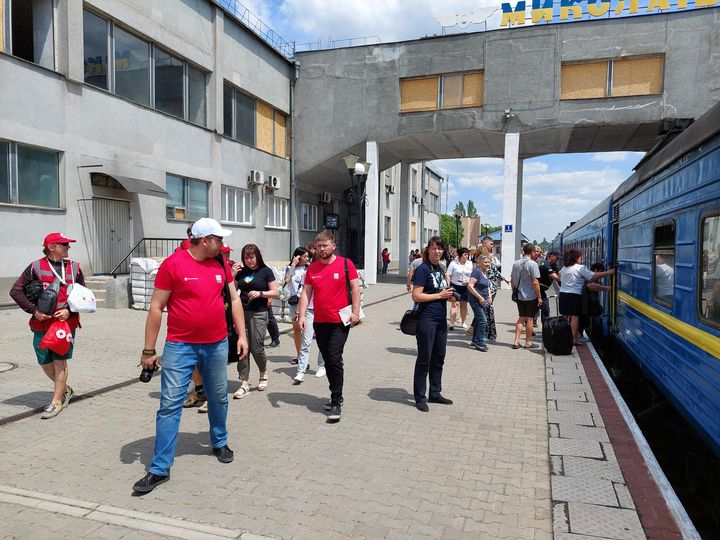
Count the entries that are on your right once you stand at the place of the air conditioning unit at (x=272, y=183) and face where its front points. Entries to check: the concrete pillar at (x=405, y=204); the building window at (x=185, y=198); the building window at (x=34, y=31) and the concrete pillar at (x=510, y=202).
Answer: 2

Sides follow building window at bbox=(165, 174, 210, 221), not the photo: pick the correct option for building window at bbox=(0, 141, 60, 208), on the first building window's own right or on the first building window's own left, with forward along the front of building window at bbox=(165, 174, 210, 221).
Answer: on the first building window's own right

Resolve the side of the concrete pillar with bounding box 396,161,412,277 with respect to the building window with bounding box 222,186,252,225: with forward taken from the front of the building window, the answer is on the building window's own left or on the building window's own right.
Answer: on the building window's own left

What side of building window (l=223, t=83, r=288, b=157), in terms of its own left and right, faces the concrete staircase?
right

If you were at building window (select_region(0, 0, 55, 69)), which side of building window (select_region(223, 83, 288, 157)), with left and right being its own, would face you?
right

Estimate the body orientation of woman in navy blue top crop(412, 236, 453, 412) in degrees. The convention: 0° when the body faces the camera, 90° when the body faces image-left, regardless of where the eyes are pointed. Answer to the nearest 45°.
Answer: approximately 315°

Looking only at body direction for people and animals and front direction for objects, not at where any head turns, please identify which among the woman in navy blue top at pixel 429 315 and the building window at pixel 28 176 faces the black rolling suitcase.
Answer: the building window
